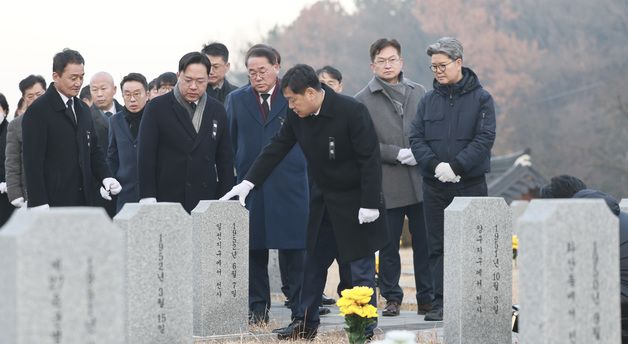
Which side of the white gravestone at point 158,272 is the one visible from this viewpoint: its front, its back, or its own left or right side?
back

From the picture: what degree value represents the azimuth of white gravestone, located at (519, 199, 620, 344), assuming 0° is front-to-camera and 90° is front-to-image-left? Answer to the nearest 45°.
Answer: approximately 135°

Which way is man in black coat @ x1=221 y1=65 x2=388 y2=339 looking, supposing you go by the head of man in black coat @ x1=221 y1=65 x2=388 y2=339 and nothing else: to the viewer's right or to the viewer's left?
to the viewer's left
